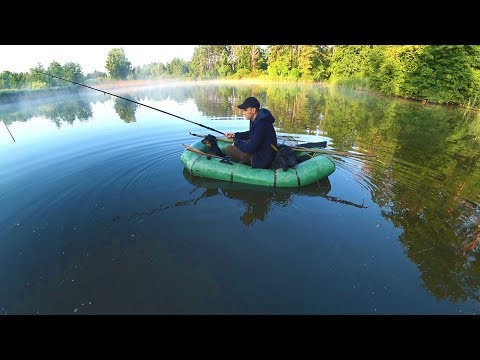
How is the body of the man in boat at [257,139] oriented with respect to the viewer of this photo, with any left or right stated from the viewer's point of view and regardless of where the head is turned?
facing to the left of the viewer

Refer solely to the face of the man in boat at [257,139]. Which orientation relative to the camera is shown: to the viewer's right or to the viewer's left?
to the viewer's left

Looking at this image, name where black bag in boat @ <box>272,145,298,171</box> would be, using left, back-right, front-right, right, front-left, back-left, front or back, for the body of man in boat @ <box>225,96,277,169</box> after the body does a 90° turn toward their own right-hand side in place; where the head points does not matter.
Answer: right
